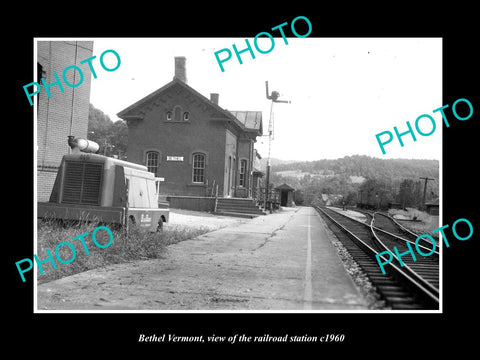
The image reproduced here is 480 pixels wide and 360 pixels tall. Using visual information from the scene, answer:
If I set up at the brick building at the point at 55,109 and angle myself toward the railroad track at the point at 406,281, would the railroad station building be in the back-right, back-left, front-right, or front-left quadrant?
back-left

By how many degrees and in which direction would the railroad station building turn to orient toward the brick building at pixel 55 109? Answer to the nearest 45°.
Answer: approximately 90° to its right

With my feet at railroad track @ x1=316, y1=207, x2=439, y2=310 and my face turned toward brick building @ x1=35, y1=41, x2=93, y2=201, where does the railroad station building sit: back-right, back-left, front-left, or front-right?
front-right

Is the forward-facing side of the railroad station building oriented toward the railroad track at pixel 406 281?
no

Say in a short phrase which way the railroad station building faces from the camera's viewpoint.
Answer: facing to the right of the viewer
